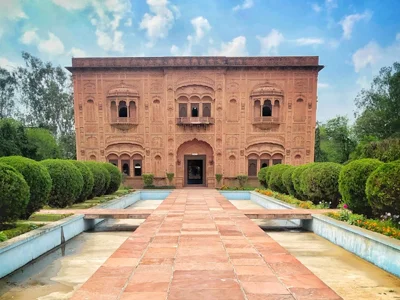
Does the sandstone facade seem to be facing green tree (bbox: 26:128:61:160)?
no

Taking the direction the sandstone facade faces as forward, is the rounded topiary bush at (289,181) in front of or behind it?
in front

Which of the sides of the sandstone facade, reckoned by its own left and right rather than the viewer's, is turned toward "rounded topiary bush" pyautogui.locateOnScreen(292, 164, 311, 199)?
front

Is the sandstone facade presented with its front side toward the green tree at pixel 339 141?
no

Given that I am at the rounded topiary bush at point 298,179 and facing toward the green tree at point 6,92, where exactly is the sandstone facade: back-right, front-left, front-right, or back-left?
front-right

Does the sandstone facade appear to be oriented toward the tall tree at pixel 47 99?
no

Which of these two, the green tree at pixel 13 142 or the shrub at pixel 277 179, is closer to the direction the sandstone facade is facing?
the shrub

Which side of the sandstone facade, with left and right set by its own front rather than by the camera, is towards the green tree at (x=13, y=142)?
right

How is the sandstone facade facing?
toward the camera
